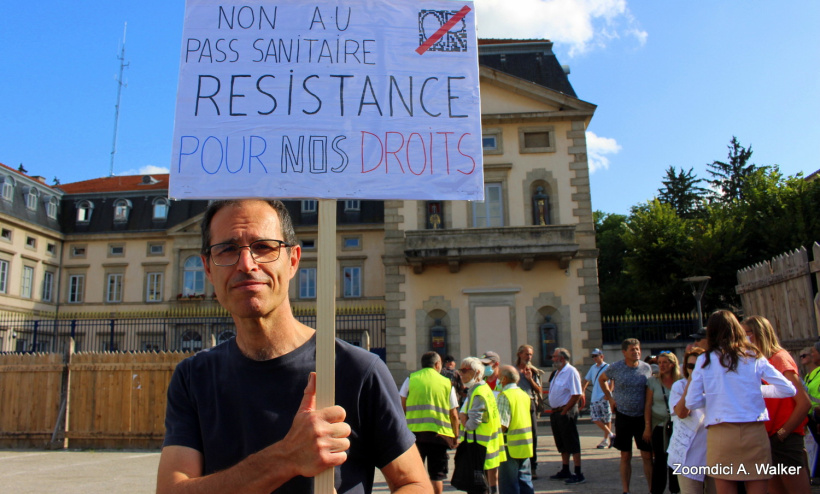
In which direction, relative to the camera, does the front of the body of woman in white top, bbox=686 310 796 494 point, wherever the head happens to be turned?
away from the camera

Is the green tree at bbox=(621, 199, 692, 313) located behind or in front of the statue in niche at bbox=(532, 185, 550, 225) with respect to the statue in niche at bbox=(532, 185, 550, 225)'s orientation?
behind

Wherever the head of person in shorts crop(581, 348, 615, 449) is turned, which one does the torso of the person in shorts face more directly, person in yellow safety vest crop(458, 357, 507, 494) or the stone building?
the person in yellow safety vest

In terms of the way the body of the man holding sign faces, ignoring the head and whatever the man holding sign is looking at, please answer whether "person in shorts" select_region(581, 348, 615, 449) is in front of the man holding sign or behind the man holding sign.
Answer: behind

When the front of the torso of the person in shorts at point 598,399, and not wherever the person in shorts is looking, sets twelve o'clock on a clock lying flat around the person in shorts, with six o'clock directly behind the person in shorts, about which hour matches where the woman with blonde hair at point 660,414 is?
The woman with blonde hair is roughly at 10 o'clock from the person in shorts.

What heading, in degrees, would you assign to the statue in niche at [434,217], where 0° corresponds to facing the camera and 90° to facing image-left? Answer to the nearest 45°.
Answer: approximately 0°

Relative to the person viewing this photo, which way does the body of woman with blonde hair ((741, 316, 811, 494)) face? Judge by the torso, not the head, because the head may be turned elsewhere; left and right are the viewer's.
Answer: facing to the left of the viewer

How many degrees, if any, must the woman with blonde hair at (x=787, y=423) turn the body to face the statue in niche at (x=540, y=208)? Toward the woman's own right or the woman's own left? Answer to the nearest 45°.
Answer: approximately 45° to the woman's own right

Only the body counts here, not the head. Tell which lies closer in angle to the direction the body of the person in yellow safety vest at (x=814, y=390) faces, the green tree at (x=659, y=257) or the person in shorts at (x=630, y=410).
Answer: the person in shorts
